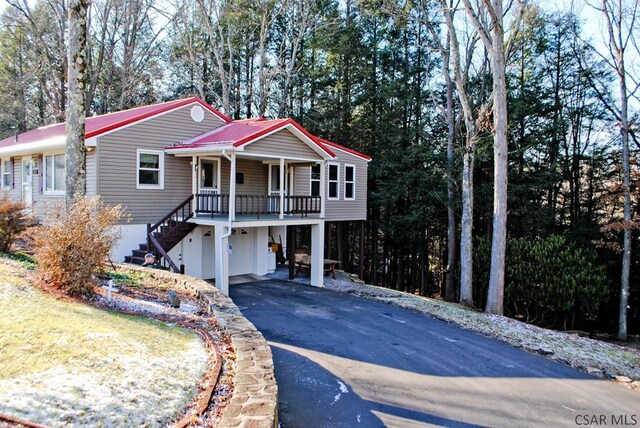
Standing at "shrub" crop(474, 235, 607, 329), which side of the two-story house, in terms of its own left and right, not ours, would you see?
left

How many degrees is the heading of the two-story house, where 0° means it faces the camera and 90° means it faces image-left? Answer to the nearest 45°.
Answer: approximately 0°

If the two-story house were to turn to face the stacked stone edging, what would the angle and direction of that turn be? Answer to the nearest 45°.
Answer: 0° — it already faces it

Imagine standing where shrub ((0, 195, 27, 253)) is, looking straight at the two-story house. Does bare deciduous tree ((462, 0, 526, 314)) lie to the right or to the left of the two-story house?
right

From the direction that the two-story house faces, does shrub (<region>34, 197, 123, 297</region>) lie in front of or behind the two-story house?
in front

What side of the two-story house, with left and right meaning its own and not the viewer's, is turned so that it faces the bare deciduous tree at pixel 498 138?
left

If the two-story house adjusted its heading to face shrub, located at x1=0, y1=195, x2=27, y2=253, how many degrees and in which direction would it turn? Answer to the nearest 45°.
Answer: approximately 45° to its right

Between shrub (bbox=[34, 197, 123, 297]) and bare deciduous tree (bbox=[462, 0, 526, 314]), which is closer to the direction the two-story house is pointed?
the shrub
